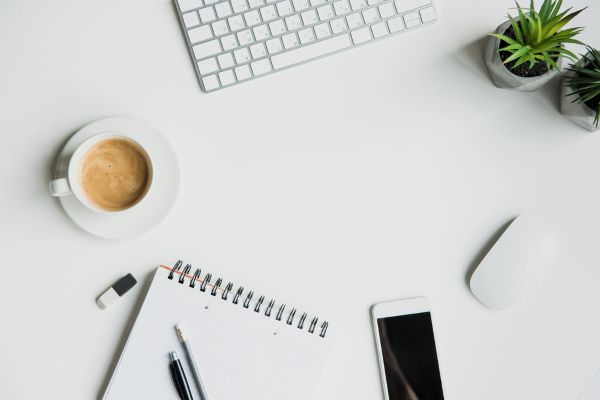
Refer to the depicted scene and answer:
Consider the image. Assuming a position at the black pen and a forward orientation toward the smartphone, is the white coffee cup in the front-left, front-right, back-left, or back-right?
back-left

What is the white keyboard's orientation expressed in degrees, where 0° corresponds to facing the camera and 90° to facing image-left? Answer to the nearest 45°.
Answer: approximately 0°

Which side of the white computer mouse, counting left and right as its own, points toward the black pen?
back

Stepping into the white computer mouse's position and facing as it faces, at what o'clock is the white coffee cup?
The white coffee cup is roughly at 7 o'clock from the white computer mouse.
